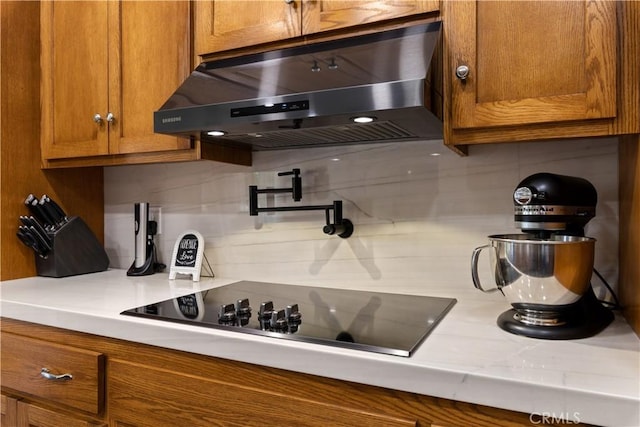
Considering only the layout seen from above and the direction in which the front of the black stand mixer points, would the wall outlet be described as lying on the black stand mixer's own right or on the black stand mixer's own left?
on the black stand mixer's own right

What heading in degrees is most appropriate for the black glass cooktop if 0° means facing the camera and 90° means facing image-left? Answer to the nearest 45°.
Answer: approximately 45°

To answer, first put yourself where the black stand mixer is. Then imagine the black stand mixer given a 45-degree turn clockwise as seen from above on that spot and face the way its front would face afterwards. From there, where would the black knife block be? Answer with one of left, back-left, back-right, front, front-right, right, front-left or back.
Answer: front

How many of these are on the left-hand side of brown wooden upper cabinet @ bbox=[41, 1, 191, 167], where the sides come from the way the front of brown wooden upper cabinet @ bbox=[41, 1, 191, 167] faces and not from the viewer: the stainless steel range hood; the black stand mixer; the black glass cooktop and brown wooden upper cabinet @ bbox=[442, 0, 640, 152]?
4

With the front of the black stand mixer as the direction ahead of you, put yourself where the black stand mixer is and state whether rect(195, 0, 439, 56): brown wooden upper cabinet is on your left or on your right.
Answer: on your right

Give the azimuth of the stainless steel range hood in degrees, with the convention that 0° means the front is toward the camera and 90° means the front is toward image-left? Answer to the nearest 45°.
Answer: approximately 45°

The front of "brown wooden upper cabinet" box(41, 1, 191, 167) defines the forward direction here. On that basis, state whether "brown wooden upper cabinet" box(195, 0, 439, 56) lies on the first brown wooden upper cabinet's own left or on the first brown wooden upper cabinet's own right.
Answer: on the first brown wooden upper cabinet's own left

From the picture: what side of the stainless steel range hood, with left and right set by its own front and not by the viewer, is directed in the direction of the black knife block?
right

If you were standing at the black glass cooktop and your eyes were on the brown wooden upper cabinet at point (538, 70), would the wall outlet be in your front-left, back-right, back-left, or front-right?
back-left

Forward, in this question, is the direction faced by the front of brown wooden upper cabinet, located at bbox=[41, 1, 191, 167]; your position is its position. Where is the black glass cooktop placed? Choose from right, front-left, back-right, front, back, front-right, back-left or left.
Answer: left
